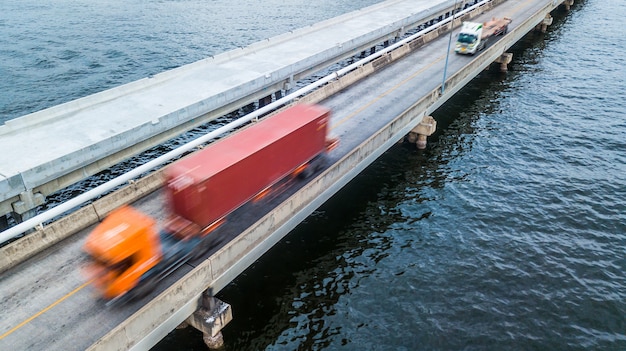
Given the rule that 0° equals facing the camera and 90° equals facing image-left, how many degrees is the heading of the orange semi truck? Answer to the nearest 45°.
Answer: approximately 45°
